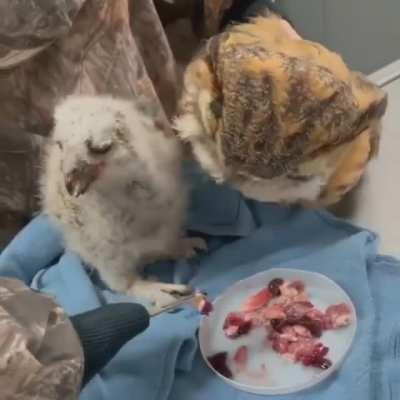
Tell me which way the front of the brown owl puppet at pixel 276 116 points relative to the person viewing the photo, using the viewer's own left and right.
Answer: facing to the left of the viewer

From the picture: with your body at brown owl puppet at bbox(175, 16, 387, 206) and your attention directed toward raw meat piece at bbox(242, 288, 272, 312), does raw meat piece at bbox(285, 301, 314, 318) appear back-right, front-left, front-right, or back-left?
front-left
